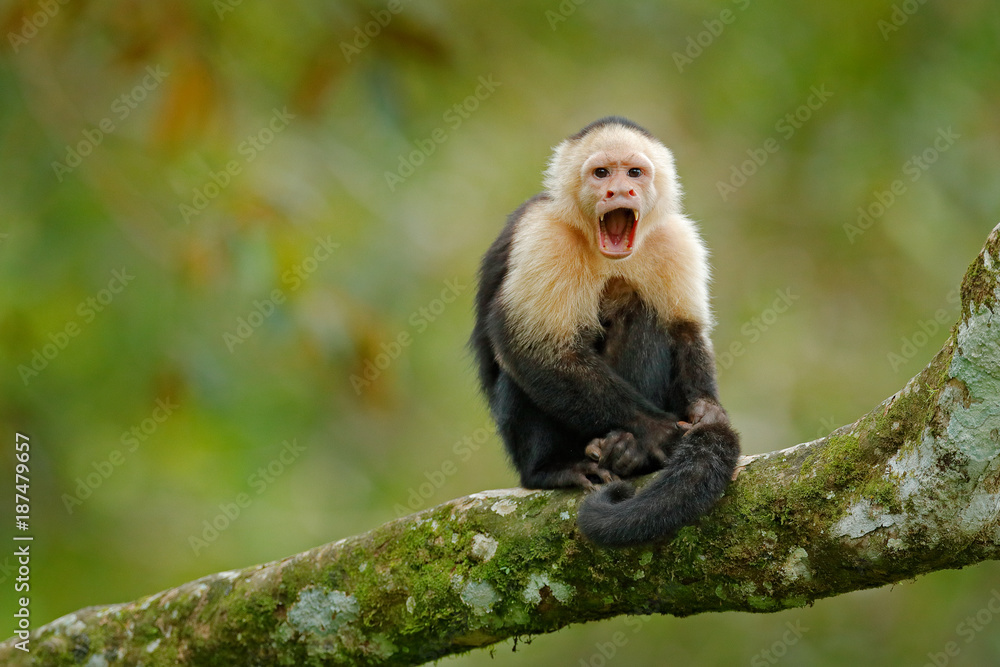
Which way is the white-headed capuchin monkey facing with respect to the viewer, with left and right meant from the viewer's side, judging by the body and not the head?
facing the viewer and to the right of the viewer
